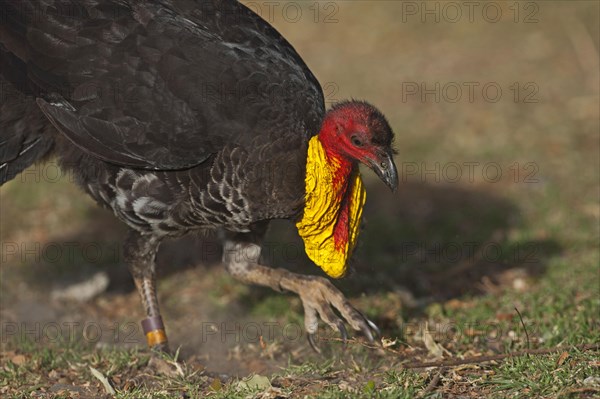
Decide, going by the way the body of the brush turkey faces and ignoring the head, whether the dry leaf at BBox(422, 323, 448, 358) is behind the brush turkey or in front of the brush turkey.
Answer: in front

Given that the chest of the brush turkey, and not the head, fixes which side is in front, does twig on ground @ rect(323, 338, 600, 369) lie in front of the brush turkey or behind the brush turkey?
in front

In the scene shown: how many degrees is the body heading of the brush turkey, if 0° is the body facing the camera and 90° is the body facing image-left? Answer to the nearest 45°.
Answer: approximately 270°

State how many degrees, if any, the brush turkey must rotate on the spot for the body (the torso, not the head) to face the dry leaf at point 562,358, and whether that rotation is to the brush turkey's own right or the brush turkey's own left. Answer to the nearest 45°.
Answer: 0° — it already faces it
